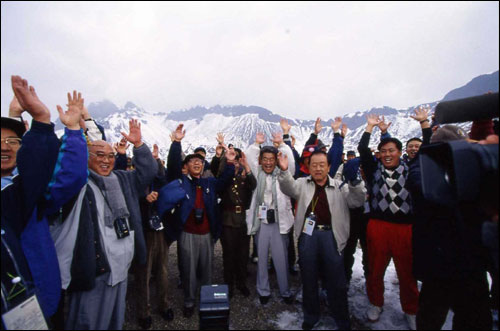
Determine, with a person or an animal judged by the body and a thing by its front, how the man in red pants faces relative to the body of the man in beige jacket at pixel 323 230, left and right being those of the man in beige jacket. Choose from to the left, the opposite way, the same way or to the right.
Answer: the same way

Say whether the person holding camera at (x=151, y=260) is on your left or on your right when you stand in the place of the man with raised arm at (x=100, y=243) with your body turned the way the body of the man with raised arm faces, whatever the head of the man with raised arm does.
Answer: on your left

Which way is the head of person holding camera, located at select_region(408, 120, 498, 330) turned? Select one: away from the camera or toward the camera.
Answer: away from the camera

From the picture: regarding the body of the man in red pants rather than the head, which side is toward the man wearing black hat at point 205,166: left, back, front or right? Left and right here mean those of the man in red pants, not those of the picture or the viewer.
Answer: right

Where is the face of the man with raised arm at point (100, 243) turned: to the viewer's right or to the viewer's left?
to the viewer's right

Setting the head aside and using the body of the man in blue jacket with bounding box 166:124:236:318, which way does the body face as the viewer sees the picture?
toward the camera

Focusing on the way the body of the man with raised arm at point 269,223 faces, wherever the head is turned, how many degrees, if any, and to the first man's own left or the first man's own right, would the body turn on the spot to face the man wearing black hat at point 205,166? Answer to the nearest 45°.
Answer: approximately 135° to the first man's own right

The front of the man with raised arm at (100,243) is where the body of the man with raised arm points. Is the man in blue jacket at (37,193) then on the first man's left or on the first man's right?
on the first man's right

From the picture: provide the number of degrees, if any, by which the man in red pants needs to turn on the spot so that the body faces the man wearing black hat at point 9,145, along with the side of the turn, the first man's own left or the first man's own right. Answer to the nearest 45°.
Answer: approximately 45° to the first man's own right

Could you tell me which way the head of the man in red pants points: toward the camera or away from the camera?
toward the camera

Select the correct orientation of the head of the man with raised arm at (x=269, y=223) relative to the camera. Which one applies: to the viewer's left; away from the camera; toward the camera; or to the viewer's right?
toward the camera

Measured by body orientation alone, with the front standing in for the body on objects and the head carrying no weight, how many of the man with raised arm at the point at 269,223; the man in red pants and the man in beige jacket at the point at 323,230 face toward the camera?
3

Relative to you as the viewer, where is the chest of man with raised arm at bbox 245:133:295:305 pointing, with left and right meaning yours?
facing the viewer

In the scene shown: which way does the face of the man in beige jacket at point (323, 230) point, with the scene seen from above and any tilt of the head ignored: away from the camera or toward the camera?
toward the camera

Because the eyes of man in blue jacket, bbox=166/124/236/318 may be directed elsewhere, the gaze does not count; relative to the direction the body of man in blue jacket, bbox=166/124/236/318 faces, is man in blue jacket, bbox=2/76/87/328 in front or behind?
in front

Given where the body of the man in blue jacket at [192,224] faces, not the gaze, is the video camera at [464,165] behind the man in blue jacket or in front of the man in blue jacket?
in front
